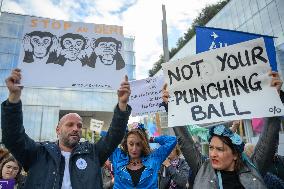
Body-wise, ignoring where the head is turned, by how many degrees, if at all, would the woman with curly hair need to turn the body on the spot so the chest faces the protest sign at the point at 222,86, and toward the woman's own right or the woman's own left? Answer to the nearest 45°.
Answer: approximately 45° to the woman's own left

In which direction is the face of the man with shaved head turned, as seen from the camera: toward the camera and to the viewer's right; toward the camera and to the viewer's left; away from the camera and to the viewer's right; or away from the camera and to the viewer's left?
toward the camera and to the viewer's right

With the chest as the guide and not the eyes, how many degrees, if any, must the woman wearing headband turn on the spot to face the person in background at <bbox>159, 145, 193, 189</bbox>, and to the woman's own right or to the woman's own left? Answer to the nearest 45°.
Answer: approximately 135° to the woman's own right

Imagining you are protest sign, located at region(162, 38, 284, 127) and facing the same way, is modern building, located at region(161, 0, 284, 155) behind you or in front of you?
behind

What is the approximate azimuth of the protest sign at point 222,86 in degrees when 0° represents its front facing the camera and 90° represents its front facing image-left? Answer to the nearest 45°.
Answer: approximately 0°

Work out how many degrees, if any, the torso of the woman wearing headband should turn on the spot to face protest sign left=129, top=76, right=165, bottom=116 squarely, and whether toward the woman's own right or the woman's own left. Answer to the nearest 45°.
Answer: approximately 135° to the woman's own right
